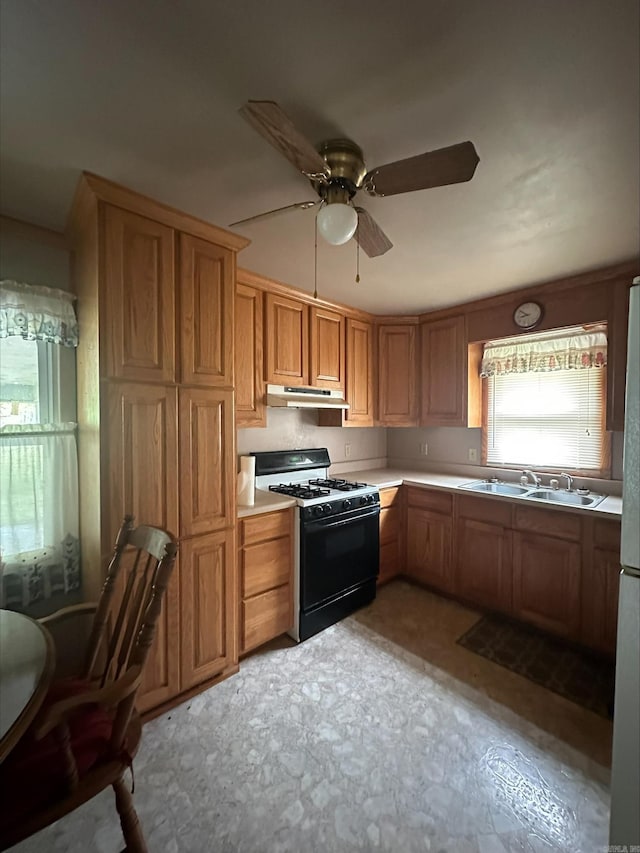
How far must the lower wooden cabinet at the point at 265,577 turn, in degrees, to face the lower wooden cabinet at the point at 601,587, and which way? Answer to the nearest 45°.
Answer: approximately 45° to its left

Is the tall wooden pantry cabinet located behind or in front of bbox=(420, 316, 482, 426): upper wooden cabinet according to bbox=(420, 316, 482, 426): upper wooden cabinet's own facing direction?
in front

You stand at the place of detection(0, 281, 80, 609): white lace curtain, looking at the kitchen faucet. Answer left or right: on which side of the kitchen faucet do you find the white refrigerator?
right

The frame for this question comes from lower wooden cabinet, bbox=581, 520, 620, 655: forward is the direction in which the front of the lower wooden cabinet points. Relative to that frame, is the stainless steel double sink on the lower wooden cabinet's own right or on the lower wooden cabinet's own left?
on the lower wooden cabinet's own right

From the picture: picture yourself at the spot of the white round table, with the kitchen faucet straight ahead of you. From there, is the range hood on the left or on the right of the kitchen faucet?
left

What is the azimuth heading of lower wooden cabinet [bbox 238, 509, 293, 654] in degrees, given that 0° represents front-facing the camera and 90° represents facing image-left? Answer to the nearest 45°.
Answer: approximately 315°

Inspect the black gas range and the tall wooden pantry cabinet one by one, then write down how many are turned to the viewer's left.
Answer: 0

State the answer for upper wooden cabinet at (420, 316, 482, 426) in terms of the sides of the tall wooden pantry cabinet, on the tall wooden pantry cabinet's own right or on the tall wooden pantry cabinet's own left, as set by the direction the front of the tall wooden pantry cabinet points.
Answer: on the tall wooden pantry cabinet's own left

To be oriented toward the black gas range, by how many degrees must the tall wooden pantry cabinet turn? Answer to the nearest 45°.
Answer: approximately 45° to its left

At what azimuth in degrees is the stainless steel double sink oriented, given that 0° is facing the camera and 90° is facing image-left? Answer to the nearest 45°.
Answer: approximately 45°
